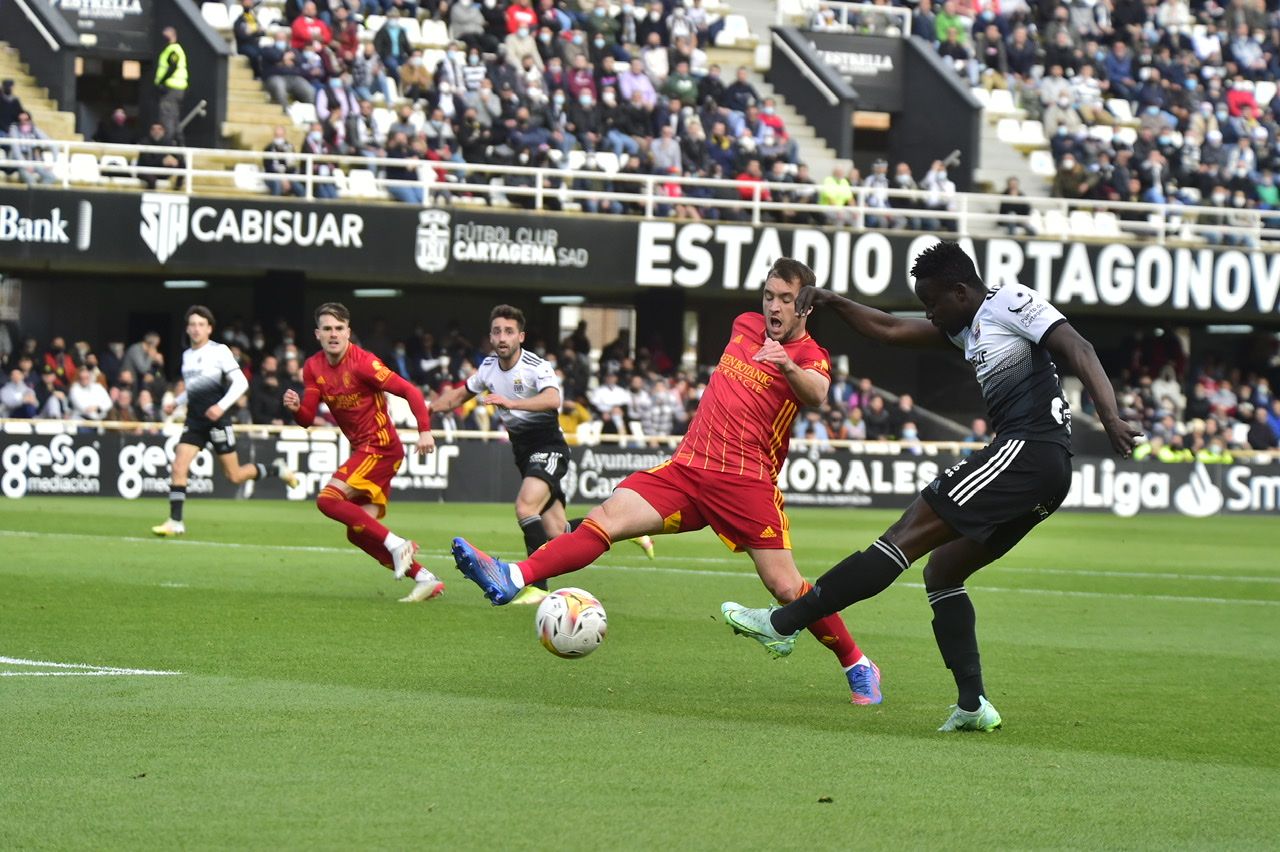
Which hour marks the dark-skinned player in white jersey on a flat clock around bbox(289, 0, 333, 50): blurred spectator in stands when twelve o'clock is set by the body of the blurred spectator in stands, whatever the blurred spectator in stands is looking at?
The dark-skinned player in white jersey is roughly at 12 o'clock from the blurred spectator in stands.

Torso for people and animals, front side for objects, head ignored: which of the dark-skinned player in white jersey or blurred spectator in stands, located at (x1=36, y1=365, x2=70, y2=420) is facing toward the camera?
the blurred spectator in stands

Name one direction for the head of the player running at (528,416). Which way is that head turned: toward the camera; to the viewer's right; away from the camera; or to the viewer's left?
toward the camera

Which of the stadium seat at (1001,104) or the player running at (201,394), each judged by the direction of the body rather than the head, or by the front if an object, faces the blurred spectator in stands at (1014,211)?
the stadium seat

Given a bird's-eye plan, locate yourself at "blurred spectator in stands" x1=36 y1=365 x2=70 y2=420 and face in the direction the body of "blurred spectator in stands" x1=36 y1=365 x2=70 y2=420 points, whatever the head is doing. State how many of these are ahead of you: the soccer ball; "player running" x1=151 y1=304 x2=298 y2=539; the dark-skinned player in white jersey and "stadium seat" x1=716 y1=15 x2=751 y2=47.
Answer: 3

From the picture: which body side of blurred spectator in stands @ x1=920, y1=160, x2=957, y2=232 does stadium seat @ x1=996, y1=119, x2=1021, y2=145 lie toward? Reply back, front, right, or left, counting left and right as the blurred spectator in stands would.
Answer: back

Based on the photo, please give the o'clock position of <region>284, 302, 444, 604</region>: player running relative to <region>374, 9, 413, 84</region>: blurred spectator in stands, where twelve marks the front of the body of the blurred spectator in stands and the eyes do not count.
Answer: The player running is roughly at 12 o'clock from the blurred spectator in stands.

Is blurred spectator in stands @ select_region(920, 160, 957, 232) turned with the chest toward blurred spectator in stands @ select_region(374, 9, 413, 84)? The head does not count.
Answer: no

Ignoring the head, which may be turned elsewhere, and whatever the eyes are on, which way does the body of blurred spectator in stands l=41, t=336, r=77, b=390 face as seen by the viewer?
toward the camera

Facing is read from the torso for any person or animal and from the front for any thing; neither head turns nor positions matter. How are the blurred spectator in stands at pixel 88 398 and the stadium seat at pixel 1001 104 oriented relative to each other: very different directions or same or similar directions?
same or similar directions

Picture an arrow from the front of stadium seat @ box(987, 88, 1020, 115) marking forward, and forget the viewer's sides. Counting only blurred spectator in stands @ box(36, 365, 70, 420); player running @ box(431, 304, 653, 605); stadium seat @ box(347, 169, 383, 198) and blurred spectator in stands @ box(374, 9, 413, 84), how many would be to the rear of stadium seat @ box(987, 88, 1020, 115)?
0

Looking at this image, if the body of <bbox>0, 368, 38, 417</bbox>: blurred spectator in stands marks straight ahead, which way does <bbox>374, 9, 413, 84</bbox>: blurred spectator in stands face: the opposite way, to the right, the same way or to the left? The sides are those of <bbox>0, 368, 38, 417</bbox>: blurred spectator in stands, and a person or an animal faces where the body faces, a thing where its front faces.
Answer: the same way

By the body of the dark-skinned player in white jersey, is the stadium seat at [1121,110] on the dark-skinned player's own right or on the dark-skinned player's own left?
on the dark-skinned player's own right

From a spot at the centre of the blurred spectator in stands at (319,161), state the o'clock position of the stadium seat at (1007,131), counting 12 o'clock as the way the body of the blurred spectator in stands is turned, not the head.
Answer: The stadium seat is roughly at 8 o'clock from the blurred spectator in stands.

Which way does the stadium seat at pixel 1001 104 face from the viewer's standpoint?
toward the camera

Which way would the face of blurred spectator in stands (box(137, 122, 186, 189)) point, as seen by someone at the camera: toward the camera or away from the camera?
toward the camera

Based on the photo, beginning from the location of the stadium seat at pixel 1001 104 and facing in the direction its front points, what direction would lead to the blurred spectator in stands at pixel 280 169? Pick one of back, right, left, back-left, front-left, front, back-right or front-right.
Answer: front-right

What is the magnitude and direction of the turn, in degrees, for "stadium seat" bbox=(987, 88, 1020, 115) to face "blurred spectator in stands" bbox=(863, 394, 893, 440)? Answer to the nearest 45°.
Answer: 0° — it already faces them

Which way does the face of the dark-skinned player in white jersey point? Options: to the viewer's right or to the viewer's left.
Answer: to the viewer's left

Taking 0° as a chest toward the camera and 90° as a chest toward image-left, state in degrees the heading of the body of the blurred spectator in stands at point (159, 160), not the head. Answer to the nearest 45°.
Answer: approximately 0°

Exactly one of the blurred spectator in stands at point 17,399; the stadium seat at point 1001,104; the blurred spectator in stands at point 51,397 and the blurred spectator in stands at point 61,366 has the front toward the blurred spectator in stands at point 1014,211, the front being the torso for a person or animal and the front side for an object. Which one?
the stadium seat
